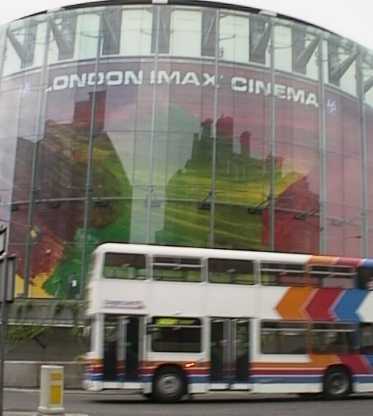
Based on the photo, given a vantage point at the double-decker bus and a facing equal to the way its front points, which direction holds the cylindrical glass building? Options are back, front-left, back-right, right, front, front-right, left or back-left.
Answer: right

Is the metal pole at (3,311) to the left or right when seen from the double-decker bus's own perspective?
on its left

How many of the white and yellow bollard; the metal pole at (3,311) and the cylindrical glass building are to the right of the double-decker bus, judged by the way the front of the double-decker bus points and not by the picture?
1

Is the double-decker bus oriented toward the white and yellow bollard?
no

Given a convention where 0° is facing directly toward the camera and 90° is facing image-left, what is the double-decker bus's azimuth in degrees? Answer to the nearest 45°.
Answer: approximately 90°

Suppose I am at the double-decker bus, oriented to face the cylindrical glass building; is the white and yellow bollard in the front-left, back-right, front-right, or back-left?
back-left

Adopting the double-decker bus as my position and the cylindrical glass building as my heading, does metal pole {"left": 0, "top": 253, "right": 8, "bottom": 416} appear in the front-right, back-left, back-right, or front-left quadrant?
back-left
